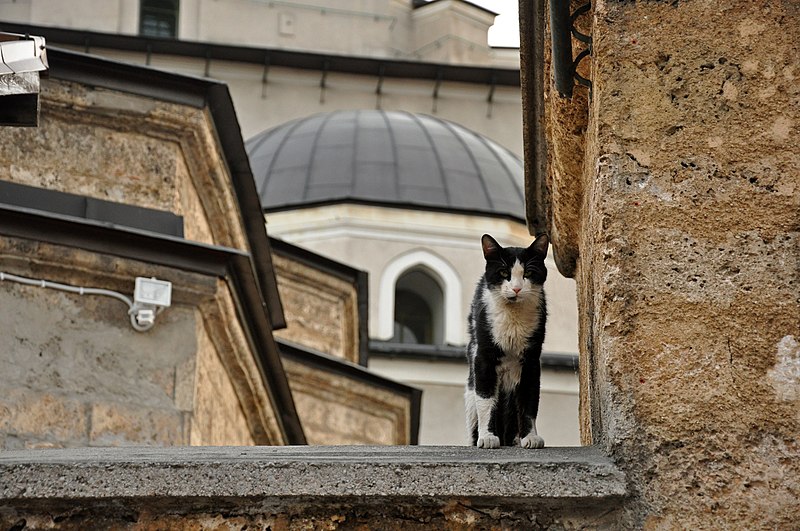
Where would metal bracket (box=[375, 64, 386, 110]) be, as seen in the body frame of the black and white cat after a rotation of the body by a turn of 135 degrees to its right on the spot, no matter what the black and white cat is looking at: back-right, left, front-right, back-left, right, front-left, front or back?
front-right

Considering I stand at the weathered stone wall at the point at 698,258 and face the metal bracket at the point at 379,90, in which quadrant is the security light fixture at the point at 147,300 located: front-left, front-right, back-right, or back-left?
front-left

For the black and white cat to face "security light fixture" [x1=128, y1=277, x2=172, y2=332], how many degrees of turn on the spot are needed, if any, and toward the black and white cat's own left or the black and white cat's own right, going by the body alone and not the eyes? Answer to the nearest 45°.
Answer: approximately 135° to the black and white cat's own right

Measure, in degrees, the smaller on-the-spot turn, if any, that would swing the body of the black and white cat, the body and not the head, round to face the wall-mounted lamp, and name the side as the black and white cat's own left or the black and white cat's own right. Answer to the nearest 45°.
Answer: approximately 135° to the black and white cat's own right

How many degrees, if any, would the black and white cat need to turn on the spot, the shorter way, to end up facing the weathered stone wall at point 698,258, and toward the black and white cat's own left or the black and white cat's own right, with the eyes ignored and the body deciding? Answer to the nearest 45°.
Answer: approximately 45° to the black and white cat's own left

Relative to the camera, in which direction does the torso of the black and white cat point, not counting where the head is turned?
toward the camera

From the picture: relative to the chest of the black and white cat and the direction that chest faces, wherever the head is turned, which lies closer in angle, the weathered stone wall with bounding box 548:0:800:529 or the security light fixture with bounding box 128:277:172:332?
the weathered stone wall
